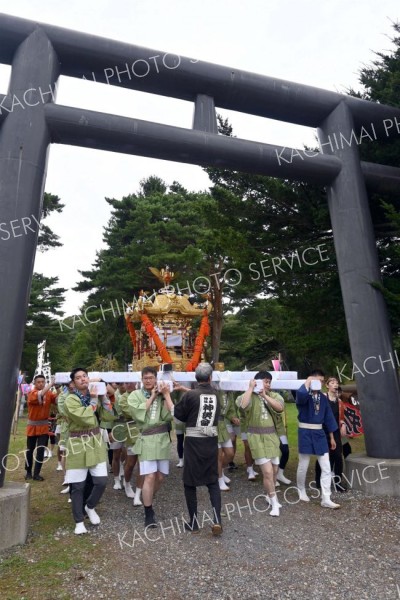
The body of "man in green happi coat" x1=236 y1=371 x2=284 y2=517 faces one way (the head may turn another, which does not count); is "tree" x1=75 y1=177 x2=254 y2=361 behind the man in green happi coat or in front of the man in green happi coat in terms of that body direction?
behind

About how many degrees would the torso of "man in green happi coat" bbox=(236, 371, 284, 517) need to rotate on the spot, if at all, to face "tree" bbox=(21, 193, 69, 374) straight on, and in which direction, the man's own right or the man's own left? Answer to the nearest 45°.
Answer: approximately 135° to the man's own right

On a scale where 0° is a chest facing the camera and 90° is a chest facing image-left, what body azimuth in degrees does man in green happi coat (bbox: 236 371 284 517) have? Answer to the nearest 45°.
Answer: approximately 0°

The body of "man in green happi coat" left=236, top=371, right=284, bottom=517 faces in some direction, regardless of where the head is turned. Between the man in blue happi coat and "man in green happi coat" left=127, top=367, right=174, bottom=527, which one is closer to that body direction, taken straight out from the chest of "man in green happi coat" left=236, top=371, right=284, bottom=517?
the man in green happi coat

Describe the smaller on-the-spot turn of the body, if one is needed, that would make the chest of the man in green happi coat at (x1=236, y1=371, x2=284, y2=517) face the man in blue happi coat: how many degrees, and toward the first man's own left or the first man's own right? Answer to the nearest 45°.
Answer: approximately 135° to the first man's own left

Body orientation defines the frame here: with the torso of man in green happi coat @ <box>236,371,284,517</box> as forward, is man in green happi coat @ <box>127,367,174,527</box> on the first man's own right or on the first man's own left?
on the first man's own right
